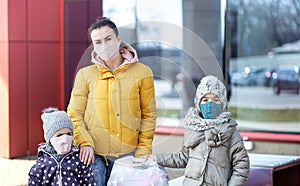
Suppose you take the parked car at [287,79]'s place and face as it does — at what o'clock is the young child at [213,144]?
The young child is roughly at 12 o'clock from the parked car.

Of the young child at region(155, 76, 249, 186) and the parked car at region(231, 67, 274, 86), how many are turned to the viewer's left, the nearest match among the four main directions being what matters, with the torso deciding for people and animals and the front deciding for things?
1

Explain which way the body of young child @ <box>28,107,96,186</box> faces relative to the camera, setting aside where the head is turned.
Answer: toward the camera

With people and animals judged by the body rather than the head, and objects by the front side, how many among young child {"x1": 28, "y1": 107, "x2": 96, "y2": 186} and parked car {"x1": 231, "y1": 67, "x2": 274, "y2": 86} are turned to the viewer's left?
1

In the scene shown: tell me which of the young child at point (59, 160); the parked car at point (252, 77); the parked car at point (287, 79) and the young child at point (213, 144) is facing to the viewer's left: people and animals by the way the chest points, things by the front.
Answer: the parked car at point (252, 77)

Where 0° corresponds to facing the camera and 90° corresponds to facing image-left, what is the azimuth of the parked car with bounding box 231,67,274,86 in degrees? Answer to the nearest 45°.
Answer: approximately 90°

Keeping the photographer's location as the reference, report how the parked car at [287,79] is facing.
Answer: facing the viewer

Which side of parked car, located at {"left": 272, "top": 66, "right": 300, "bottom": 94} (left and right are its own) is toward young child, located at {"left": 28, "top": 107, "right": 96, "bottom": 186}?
front
